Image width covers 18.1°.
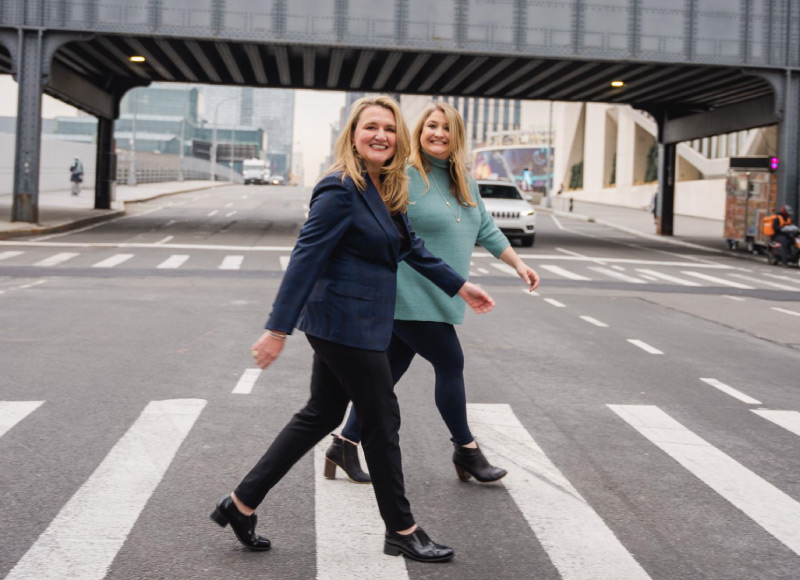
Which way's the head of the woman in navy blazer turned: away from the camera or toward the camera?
toward the camera

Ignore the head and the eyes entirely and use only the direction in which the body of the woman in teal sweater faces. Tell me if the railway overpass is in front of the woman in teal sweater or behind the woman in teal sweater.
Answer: behind

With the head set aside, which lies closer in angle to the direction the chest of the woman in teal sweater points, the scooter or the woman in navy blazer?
the woman in navy blazer

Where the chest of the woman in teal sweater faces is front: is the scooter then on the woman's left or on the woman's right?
on the woman's left

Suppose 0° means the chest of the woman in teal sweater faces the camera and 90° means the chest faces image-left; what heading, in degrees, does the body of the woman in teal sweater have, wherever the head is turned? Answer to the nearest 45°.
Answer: approximately 315°

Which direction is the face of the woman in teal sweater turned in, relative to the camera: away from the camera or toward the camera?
toward the camera

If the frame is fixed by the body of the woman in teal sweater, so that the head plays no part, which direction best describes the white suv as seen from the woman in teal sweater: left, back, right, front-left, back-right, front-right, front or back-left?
back-left

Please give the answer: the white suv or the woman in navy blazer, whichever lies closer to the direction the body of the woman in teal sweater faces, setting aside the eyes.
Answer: the woman in navy blazer
